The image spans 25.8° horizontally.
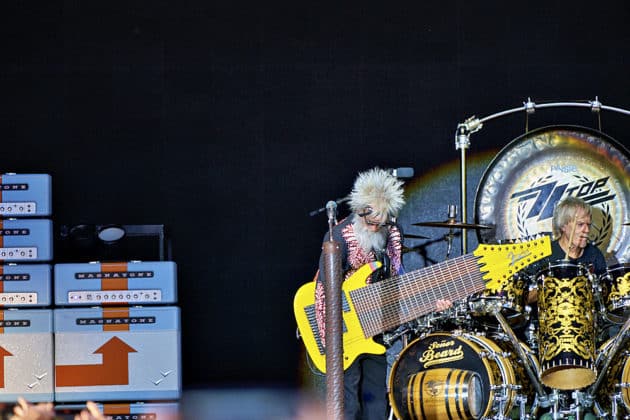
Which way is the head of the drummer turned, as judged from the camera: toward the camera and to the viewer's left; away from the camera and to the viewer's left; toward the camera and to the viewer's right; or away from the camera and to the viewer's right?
toward the camera and to the viewer's right

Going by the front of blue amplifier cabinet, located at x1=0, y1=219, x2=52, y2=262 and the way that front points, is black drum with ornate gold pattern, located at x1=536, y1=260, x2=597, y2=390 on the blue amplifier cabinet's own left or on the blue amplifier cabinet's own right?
on the blue amplifier cabinet's own left

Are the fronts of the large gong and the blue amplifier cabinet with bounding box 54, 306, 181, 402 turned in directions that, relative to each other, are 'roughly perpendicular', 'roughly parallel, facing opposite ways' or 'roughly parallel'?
roughly parallel

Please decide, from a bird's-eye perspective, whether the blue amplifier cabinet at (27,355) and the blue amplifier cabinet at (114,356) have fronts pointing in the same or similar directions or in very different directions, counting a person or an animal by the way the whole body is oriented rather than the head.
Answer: same or similar directions

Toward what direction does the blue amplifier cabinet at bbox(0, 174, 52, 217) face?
toward the camera

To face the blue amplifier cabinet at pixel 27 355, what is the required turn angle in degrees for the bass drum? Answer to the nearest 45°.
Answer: approximately 45° to its right

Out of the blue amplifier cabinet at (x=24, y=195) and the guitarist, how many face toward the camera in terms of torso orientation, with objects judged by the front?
2

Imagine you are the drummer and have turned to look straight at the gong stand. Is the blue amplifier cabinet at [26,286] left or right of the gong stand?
left

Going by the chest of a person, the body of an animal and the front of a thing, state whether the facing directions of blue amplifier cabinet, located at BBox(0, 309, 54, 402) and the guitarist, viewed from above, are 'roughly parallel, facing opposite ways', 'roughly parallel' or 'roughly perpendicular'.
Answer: roughly parallel

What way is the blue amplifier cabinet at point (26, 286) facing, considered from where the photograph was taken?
facing the viewer

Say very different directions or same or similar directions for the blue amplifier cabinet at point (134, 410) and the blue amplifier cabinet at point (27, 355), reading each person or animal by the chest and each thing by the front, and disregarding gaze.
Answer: same or similar directions

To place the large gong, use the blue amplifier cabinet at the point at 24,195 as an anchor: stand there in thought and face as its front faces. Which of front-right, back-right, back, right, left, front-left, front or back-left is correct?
left
